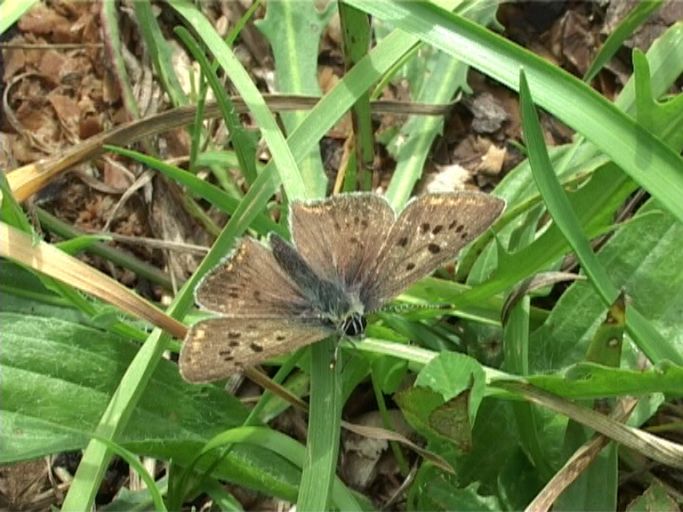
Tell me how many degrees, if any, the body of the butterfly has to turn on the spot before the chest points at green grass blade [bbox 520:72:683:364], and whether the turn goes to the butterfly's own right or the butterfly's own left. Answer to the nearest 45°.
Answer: approximately 45° to the butterfly's own left

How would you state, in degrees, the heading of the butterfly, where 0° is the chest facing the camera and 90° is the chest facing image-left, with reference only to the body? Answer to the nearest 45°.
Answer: approximately 315°

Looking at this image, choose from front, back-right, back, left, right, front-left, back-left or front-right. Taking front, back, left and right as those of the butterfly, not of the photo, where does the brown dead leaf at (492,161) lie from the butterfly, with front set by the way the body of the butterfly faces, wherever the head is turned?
left

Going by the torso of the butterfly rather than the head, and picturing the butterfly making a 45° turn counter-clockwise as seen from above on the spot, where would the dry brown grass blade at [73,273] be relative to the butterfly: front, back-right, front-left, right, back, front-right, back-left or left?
back
